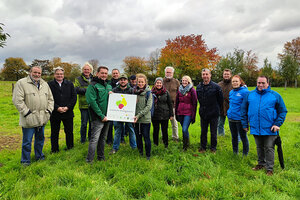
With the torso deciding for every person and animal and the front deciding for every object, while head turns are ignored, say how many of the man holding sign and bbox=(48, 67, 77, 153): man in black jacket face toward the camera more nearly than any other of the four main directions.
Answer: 2

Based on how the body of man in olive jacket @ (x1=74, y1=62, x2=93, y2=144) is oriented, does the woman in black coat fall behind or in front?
in front

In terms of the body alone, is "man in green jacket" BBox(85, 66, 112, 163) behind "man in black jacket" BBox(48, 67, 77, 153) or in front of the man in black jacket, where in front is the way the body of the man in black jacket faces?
in front

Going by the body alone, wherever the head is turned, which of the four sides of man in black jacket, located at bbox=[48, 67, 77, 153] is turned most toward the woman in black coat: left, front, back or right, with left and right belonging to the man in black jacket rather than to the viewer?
left

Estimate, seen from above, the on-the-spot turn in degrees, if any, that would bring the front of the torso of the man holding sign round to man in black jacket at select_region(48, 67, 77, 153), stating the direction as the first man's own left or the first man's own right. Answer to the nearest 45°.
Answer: approximately 90° to the first man's own right

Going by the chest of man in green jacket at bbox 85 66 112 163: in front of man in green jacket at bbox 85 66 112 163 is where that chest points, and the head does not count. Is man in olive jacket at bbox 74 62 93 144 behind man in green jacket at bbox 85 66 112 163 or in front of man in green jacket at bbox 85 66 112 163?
behind

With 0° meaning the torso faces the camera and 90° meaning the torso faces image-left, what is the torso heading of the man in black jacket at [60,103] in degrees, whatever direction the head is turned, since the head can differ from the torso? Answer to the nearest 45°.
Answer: approximately 0°

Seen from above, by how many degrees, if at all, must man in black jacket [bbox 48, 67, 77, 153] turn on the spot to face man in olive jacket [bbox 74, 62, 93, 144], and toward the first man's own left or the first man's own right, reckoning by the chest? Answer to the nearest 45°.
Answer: approximately 135° to the first man's own left

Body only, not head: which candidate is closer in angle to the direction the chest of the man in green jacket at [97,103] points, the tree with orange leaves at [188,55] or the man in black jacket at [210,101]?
the man in black jacket

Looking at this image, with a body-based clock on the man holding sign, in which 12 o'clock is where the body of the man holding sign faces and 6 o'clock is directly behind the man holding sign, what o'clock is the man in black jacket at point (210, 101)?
The man in black jacket is roughly at 9 o'clock from the man holding sign.

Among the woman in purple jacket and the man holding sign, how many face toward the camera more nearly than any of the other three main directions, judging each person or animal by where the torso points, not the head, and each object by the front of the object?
2
